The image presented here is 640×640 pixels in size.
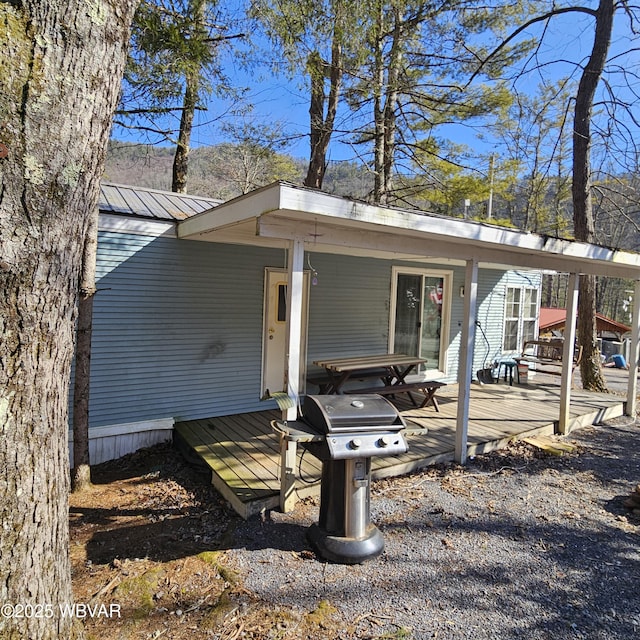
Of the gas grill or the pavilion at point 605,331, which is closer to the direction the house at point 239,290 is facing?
the gas grill

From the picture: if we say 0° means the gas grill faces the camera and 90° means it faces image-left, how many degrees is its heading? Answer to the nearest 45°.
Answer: approximately 315°

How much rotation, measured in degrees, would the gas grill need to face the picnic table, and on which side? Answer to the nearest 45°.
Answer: approximately 135° to its left

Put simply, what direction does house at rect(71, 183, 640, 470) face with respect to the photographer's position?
facing the viewer and to the right of the viewer

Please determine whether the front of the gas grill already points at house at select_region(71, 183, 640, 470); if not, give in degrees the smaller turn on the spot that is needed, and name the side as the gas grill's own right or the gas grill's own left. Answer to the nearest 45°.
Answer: approximately 180°

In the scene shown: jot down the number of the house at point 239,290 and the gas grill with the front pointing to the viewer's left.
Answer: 0

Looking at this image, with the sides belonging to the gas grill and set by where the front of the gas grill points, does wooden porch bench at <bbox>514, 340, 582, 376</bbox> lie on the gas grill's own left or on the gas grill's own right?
on the gas grill's own left

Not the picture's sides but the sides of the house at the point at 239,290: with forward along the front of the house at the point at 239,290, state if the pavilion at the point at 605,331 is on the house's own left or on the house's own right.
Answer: on the house's own left
